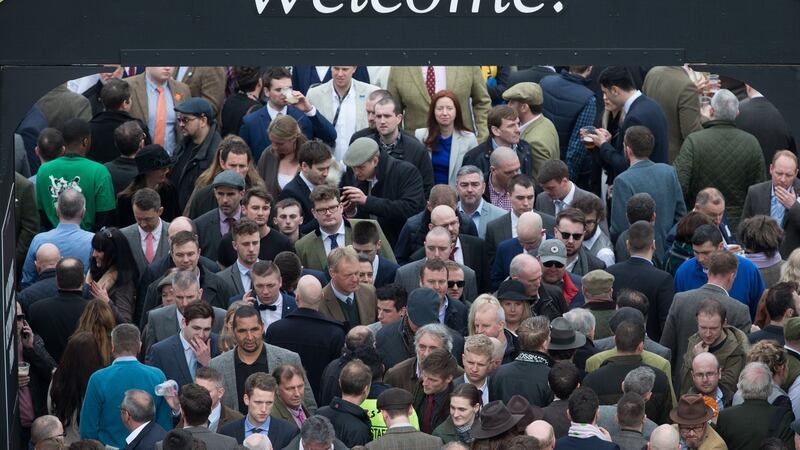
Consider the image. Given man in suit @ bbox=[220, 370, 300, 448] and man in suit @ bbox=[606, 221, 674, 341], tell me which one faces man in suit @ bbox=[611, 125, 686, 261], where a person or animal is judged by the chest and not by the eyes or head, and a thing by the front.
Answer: man in suit @ bbox=[606, 221, 674, 341]

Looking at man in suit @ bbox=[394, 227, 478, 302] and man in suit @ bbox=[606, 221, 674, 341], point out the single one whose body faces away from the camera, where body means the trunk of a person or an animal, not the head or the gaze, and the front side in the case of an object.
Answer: man in suit @ bbox=[606, 221, 674, 341]

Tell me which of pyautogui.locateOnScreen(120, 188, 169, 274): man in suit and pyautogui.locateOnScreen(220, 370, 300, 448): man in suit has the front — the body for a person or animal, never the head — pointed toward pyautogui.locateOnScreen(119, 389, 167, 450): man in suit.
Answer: pyautogui.locateOnScreen(120, 188, 169, 274): man in suit

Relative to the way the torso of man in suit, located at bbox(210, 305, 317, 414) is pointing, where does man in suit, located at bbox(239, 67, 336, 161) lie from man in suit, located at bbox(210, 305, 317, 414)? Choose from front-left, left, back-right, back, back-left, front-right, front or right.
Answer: back

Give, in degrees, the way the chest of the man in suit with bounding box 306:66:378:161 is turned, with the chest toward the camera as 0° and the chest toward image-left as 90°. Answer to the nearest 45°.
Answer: approximately 0°

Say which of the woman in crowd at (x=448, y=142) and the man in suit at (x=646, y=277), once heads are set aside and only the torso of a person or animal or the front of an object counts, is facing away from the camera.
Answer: the man in suit

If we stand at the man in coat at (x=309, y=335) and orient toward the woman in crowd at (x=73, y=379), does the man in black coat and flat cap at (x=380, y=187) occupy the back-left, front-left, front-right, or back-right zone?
back-right

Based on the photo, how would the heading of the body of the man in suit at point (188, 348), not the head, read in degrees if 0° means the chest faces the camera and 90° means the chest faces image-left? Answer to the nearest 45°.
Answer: approximately 315°

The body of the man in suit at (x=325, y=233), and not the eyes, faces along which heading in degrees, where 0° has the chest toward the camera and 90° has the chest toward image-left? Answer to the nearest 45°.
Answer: approximately 0°
